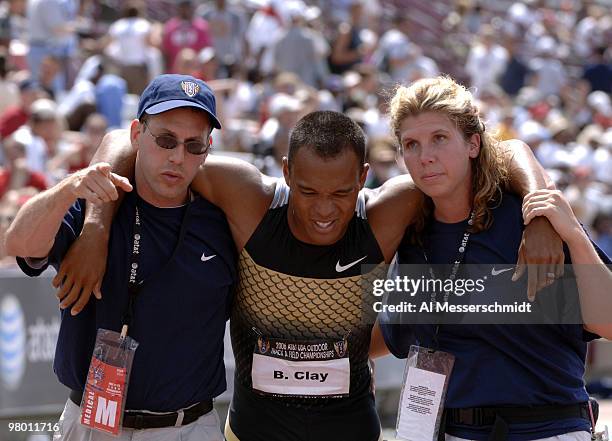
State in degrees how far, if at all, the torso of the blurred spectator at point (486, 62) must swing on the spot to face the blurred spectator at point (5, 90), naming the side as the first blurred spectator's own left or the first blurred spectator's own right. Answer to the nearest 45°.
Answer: approximately 45° to the first blurred spectator's own right

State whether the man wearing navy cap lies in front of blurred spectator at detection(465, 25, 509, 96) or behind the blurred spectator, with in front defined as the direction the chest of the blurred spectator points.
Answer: in front

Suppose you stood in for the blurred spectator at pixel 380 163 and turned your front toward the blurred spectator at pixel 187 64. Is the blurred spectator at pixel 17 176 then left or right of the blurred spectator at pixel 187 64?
left

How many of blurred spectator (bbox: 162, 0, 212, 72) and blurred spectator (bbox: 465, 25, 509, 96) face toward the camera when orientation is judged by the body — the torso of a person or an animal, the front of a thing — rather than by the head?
2

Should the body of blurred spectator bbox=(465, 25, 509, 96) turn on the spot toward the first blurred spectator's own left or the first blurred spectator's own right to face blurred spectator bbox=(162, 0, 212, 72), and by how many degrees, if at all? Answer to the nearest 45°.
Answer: approximately 45° to the first blurred spectator's own right

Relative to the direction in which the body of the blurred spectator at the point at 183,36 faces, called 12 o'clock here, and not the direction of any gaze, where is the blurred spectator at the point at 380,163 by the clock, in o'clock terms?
the blurred spectator at the point at 380,163 is roughly at 11 o'clock from the blurred spectator at the point at 183,36.

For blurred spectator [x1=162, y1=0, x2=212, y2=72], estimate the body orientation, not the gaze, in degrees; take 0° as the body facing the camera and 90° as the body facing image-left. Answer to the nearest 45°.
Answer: approximately 0°

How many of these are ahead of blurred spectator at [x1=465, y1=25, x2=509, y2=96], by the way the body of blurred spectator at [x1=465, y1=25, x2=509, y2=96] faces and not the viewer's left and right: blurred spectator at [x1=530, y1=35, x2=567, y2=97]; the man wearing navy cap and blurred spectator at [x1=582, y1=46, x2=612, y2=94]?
1

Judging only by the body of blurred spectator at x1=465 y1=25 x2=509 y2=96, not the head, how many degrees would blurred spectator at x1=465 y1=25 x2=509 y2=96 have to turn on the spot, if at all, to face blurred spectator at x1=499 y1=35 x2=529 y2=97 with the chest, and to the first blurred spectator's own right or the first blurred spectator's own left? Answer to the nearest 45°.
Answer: approximately 135° to the first blurred spectator's own left

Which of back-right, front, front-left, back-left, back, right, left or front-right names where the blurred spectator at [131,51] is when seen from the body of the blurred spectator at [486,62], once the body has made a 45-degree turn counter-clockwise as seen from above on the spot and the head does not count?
right
